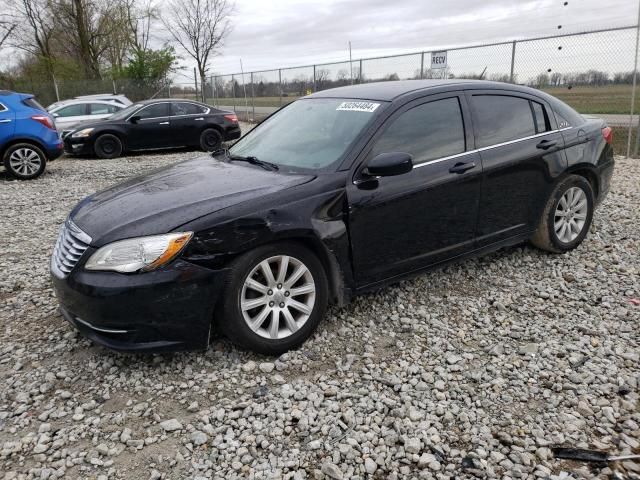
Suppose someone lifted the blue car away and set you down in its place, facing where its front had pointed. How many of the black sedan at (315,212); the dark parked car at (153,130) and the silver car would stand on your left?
1

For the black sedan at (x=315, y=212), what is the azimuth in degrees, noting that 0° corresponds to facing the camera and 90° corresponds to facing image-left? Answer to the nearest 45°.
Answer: approximately 45°

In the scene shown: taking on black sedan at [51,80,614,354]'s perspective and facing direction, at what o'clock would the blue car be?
The blue car is roughly at 3 o'clock from the black sedan.

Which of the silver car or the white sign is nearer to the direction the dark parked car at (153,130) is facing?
the silver car

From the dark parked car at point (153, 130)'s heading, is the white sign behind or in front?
behind

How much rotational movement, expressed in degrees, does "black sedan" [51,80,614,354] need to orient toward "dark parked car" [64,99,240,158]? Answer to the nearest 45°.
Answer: approximately 90° to its right

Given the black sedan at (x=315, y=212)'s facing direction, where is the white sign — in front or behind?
behind

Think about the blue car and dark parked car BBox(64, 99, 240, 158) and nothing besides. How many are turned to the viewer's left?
2

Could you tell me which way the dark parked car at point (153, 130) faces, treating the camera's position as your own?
facing to the left of the viewer

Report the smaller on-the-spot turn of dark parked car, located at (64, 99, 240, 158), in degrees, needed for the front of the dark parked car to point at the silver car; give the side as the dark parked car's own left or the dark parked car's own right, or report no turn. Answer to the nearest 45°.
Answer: approximately 45° to the dark parked car's own right
